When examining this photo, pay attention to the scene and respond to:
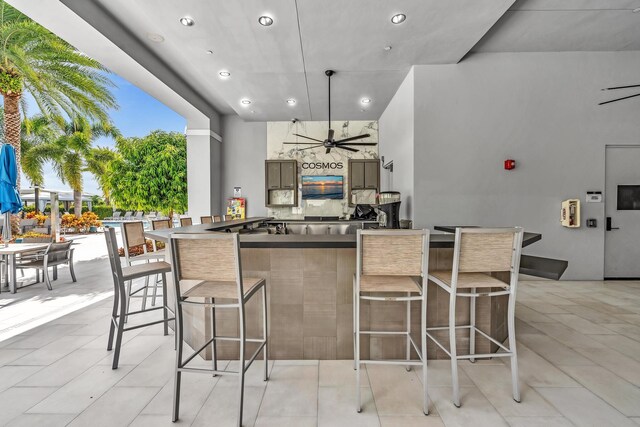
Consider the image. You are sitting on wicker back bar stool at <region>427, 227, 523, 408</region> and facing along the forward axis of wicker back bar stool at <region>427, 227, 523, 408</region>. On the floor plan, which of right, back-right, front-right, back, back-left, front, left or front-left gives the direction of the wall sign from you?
front

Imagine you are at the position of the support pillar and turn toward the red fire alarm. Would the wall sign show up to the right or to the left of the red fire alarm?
left

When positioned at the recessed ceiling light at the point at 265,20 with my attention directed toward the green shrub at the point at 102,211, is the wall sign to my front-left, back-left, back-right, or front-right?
front-right

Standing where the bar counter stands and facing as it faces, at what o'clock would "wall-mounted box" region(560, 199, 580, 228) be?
The wall-mounted box is roughly at 8 o'clock from the bar counter.

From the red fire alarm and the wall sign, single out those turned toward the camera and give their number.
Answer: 2

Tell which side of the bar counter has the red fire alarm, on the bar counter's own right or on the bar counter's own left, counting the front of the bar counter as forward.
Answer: on the bar counter's own left

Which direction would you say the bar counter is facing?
toward the camera

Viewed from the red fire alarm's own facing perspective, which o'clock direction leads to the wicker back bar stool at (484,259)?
The wicker back bar stool is roughly at 12 o'clock from the red fire alarm.

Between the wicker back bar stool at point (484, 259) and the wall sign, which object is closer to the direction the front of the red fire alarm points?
the wicker back bar stool

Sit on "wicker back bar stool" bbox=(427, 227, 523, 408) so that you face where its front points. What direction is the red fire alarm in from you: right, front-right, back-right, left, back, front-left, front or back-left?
front-right

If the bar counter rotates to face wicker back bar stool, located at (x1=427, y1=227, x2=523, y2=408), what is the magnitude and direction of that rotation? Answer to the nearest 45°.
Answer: approximately 90° to its left

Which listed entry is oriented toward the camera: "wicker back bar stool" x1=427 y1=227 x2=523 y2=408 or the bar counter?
the bar counter

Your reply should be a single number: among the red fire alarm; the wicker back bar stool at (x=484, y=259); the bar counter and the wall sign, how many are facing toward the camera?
3

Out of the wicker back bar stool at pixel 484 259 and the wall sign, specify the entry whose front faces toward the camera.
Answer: the wall sign

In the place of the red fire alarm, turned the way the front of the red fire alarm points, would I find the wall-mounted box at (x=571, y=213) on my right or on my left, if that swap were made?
on my left

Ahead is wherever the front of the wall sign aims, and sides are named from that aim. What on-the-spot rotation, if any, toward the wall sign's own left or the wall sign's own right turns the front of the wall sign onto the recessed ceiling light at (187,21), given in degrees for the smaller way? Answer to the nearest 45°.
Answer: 0° — it already faces it

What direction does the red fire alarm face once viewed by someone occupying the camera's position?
facing the viewer

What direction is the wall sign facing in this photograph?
toward the camera

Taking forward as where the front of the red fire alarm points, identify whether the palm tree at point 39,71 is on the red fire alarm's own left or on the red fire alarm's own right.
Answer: on the red fire alarm's own right

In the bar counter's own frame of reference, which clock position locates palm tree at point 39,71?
The palm tree is roughly at 4 o'clock from the bar counter.

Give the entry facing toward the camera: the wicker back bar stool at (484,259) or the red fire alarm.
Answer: the red fire alarm
